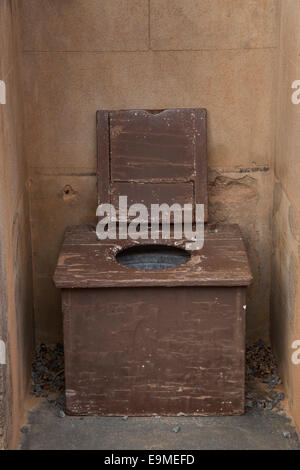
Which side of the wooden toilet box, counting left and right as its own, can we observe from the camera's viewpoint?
front
